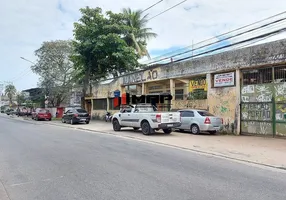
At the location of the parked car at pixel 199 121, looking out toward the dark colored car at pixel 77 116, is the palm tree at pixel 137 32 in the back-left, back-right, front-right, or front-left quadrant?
front-right

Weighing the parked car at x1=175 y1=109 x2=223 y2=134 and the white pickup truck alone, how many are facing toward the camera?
0

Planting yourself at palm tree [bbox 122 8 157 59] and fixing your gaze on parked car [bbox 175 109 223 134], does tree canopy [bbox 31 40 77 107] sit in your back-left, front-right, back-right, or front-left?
back-right

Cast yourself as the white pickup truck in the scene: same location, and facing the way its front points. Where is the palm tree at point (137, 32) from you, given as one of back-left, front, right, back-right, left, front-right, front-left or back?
front-right

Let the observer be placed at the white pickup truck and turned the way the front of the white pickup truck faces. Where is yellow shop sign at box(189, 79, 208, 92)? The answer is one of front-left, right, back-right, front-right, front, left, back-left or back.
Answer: right

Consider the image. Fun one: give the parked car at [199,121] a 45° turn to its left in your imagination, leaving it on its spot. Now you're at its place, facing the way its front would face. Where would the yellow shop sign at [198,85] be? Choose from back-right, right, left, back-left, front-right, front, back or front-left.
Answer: right

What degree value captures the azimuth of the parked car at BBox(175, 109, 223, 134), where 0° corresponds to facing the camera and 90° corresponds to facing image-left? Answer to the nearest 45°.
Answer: approximately 135°

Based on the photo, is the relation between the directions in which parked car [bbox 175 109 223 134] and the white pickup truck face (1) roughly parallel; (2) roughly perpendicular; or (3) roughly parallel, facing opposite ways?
roughly parallel

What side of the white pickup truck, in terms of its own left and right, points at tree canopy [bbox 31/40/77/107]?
front

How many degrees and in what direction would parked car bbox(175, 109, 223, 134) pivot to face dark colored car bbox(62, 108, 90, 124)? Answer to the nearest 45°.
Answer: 0° — it already faces it

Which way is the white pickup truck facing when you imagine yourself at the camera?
facing away from the viewer and to the left of the viewer

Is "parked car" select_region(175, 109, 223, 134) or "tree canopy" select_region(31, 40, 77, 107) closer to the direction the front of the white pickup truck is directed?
the tree canopy
